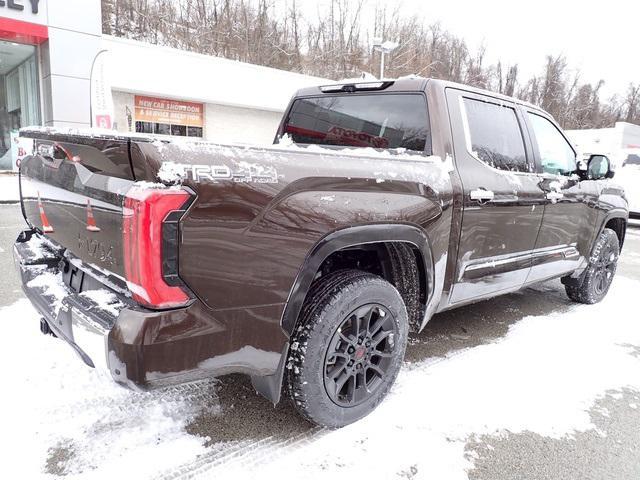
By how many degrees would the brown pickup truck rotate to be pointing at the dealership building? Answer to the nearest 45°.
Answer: approximately 90° to its left

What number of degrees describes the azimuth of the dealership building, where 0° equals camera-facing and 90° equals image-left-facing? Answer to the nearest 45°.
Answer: approximately 315°

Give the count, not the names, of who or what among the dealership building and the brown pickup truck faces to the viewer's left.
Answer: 0

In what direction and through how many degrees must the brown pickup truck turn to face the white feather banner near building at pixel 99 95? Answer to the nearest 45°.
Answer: approximately 90° to its left

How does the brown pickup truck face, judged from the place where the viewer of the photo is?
facing away from the viewer and to the right of the viewer

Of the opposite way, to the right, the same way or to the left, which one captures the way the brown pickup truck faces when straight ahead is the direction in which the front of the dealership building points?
to the left

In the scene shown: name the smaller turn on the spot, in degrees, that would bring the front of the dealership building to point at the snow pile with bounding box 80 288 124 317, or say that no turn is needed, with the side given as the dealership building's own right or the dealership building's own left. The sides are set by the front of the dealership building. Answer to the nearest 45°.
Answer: approximately 45° to the dealership building's own right

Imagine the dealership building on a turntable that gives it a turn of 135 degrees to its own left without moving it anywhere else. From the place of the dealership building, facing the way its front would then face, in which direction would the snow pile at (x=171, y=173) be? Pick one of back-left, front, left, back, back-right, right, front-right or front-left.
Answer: back
